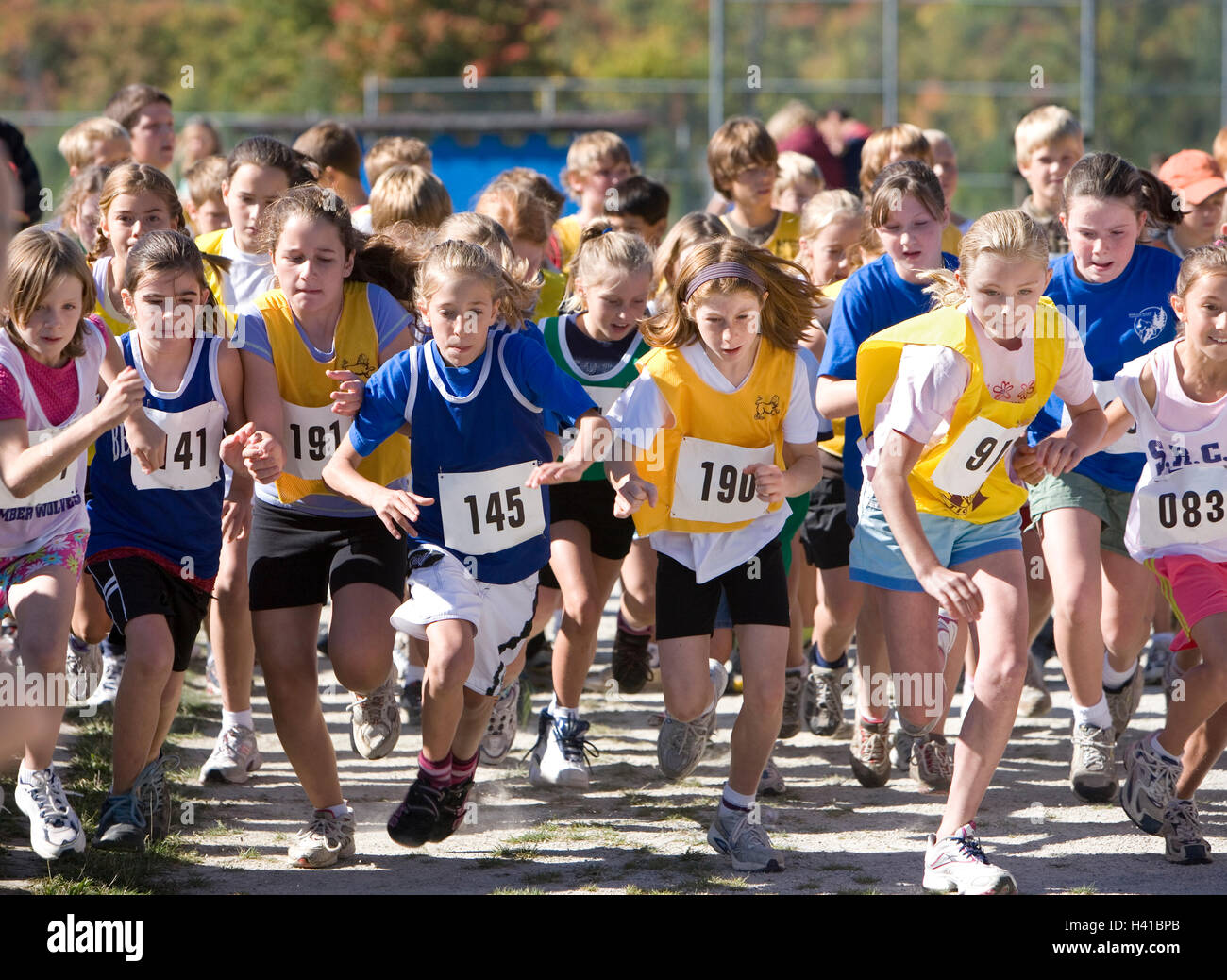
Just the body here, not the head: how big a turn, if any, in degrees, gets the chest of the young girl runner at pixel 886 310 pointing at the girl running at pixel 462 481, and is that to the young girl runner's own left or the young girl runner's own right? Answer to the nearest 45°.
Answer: approximately 45° to the young girl runner's own right

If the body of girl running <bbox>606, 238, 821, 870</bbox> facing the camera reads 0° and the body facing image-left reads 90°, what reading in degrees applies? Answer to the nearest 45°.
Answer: approximately 0°

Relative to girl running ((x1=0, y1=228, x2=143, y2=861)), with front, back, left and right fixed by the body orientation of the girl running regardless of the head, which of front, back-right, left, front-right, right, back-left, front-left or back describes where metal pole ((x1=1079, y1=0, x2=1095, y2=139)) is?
back-left

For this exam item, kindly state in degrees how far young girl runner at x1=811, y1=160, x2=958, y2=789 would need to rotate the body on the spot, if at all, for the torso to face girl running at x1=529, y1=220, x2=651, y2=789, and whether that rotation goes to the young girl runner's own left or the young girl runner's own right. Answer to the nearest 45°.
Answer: approximately 90° to the young girl runner's own right

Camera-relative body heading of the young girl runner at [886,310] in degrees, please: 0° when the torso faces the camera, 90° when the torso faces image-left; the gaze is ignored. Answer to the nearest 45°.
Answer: approximately 0°

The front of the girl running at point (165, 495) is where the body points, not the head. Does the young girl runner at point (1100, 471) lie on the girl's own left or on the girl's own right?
on the girl's own left
